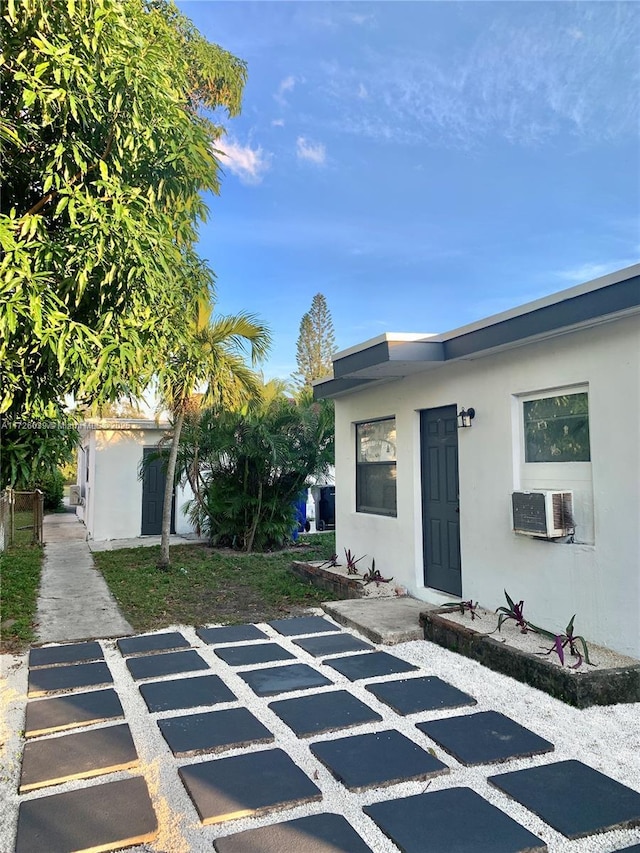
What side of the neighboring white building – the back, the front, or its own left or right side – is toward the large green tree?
front

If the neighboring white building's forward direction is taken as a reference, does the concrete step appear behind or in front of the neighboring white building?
in front

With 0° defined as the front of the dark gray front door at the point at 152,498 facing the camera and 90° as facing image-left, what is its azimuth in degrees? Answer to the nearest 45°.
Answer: approximately 0°

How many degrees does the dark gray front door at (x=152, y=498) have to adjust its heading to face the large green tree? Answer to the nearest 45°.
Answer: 0° — it already faces it

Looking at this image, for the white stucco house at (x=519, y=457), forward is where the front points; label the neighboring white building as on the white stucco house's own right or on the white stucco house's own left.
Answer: on the white stucco house's own right

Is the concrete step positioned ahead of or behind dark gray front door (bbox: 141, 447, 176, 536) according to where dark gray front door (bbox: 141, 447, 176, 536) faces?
ahead

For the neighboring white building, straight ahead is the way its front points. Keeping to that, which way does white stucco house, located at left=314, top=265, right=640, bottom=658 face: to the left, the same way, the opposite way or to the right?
to the right

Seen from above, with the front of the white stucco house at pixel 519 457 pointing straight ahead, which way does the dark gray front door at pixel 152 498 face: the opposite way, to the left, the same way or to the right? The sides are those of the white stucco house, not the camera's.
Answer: to the left

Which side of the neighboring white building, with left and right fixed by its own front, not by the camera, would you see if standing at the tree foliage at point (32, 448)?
front

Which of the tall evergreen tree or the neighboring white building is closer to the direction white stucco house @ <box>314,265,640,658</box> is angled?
the neighboring white building

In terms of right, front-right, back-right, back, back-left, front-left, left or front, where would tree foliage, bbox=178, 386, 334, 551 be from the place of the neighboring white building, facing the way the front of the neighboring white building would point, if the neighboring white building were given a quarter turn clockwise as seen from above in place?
back-left
